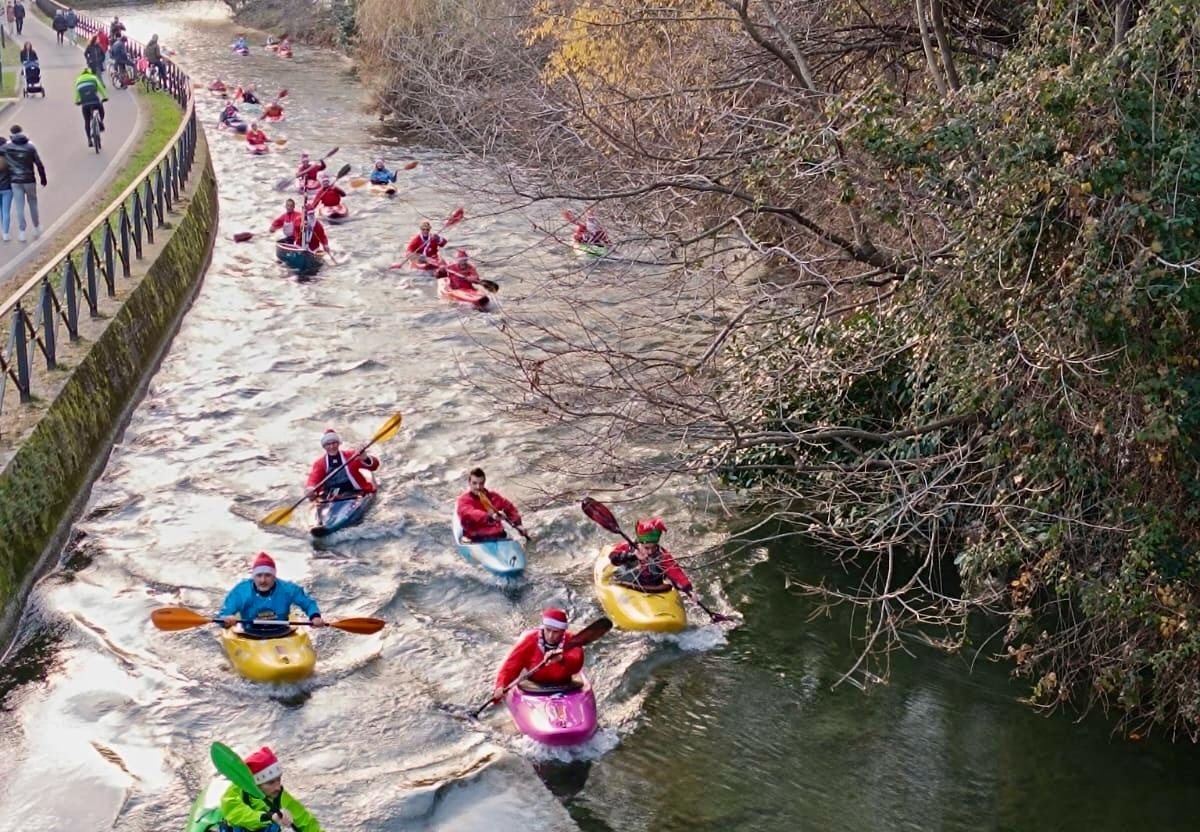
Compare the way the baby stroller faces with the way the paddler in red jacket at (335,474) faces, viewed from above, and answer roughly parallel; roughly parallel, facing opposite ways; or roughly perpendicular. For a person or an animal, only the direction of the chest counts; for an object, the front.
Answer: roughly parallel

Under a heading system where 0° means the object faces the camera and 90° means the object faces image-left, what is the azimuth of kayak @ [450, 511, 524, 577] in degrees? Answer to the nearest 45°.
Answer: approximately 315°

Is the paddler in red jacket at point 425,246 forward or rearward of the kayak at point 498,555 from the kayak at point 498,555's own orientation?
rearward

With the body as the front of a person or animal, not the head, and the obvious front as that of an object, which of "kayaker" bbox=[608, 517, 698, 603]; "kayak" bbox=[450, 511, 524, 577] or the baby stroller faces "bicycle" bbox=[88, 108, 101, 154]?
the baby stroller

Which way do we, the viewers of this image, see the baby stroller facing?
facing the viewer

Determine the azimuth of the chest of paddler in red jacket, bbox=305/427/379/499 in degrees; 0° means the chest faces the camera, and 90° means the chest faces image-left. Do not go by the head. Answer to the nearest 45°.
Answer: approximately 0°

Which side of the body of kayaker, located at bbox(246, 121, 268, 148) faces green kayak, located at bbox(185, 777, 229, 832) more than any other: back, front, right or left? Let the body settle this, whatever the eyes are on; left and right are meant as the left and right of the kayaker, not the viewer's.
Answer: front

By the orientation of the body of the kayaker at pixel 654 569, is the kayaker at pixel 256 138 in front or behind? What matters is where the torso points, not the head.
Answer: behind

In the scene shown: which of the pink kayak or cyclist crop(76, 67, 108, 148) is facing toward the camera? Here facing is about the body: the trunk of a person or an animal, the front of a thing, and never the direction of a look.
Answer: the pink kayak

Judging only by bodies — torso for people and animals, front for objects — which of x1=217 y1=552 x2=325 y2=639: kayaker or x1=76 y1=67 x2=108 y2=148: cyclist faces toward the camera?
the kayaker

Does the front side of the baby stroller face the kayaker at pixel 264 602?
yes

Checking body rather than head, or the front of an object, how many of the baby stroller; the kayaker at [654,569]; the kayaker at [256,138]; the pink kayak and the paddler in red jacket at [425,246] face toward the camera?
5

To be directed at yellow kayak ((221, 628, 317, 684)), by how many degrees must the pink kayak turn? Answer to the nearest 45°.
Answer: approximately 90° to its right

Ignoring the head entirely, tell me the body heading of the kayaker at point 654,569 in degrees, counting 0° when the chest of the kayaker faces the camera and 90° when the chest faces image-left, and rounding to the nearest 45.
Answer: approximately 0°

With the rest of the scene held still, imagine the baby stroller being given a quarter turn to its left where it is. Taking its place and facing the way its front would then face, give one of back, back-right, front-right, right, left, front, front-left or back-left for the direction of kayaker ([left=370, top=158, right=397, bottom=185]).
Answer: front-right

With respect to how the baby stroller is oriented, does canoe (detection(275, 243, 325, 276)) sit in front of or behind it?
in front

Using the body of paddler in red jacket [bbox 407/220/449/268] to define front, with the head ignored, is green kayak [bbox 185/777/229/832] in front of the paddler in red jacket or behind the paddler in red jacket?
in front

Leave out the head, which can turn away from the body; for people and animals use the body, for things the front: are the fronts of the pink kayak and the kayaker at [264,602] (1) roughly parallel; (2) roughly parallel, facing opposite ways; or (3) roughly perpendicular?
roughly parallel

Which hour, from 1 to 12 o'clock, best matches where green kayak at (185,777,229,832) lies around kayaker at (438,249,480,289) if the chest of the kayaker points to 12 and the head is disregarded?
The green kayak is roughly at 12 o'clock from the kayaker.

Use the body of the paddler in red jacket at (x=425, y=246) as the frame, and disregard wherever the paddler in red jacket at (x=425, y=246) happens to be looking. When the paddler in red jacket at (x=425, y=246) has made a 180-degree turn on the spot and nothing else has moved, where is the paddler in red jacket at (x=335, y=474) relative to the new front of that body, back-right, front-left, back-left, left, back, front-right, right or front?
back

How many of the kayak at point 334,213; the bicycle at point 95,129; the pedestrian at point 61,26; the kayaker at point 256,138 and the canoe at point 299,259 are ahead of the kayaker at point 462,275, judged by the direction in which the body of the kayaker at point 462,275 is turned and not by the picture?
0

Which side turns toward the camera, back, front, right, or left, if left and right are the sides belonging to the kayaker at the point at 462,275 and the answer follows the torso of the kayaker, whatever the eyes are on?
front
